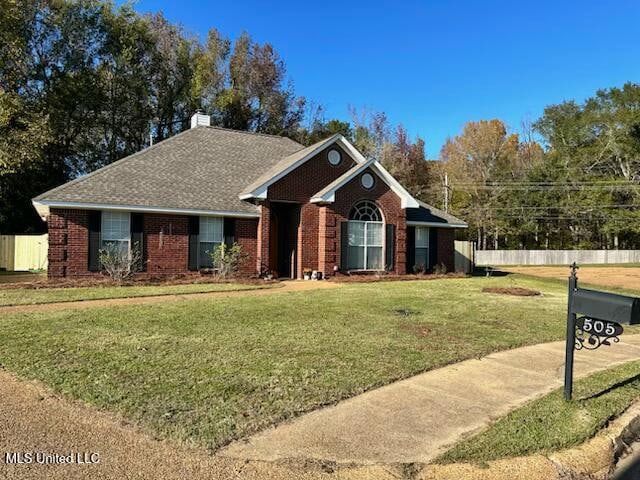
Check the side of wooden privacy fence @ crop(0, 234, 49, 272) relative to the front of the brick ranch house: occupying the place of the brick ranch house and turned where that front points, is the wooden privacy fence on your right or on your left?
on your right

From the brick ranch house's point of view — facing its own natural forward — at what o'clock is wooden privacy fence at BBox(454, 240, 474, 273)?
The wooden privacy fence is roughly at 8 o'clock from the brick ranch house.

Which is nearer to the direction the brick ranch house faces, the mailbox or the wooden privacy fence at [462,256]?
the mailbox

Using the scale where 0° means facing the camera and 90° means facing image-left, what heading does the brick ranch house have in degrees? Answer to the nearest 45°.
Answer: approximately 0°

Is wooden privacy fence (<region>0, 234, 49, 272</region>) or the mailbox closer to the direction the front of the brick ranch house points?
the mailbox

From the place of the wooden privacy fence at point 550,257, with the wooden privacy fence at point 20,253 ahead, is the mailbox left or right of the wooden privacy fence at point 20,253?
left

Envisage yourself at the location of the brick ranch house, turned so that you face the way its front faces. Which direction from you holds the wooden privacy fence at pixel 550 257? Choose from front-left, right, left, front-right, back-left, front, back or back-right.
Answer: back-left

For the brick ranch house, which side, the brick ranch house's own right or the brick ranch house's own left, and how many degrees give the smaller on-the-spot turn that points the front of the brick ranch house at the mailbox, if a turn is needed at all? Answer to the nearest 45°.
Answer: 0° — it already faces it
